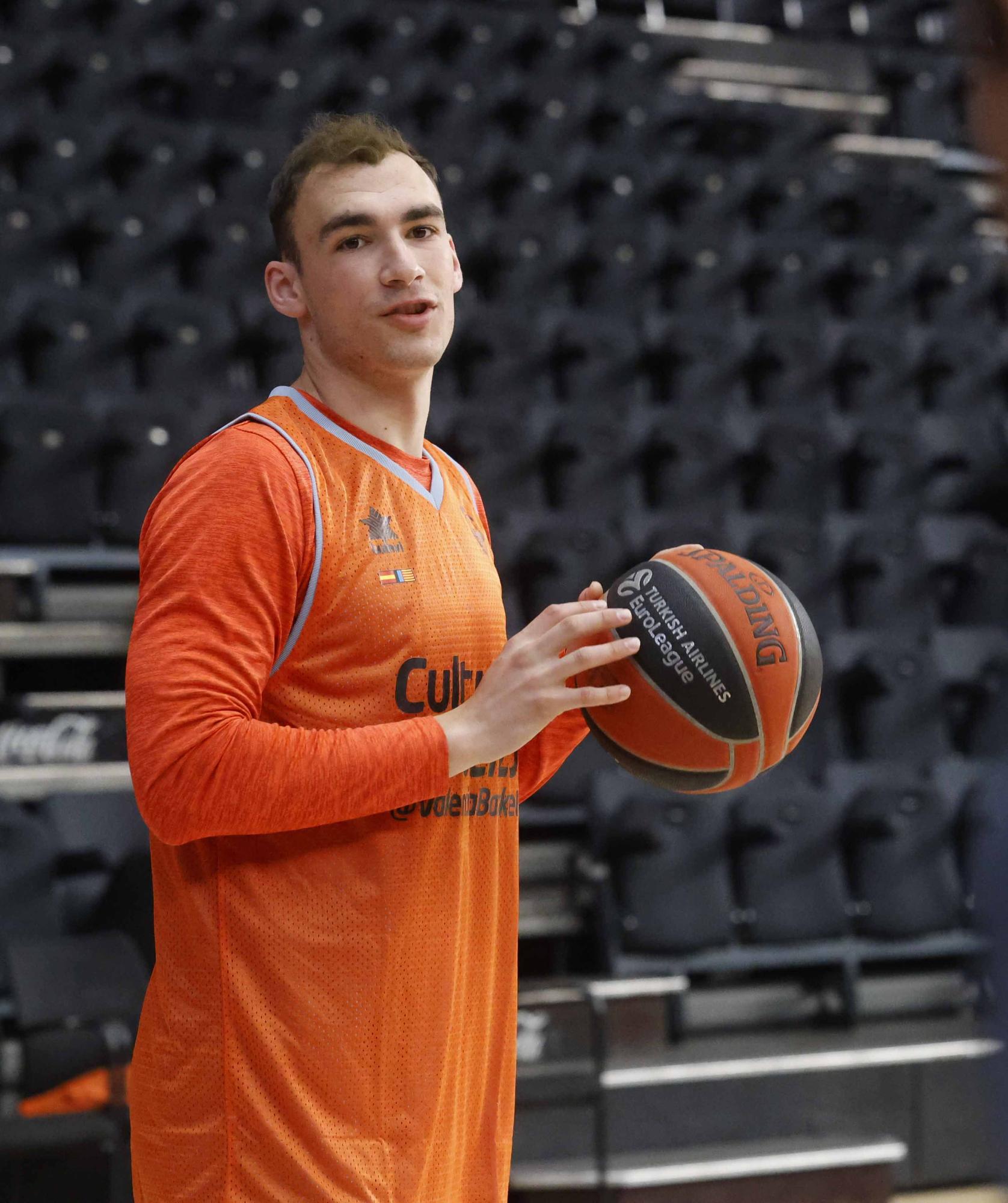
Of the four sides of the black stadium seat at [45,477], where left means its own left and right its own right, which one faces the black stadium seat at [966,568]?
left

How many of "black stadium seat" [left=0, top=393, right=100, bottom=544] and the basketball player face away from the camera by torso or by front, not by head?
0

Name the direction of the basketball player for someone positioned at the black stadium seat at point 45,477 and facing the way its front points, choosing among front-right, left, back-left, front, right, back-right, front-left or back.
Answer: front

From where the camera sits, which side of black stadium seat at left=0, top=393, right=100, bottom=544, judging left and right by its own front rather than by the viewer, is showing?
front

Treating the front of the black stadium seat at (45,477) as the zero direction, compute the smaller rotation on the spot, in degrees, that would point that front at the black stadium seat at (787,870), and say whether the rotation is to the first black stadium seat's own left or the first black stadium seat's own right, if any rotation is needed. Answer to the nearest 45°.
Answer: approximately 45° to the first black stadium seat's own left

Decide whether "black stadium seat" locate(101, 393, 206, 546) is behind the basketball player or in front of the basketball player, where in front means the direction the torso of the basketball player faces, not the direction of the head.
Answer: behind

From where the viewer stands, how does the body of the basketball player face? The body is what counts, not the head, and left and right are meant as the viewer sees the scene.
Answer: facing the viewer and to the right of the viewer
